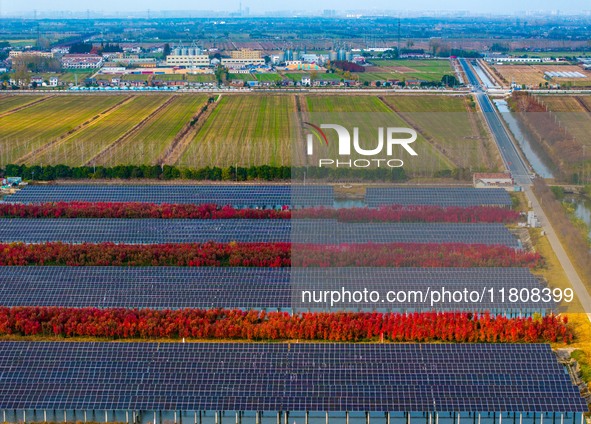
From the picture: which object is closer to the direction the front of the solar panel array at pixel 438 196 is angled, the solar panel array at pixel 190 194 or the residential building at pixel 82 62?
the solar panel array

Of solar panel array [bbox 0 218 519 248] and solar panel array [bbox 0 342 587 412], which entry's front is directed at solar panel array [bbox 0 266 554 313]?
solar panel array [bbox 0 218 519 248]

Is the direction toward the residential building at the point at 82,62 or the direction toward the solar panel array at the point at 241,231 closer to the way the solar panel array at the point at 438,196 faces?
the solar panel array

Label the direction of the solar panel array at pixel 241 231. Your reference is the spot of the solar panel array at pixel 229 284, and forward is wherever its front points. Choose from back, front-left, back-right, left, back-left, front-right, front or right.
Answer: back

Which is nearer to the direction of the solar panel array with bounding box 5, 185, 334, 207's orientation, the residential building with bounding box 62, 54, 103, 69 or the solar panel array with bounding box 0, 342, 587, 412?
the solar panel array

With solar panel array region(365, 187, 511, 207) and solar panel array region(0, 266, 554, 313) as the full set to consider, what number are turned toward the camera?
2
